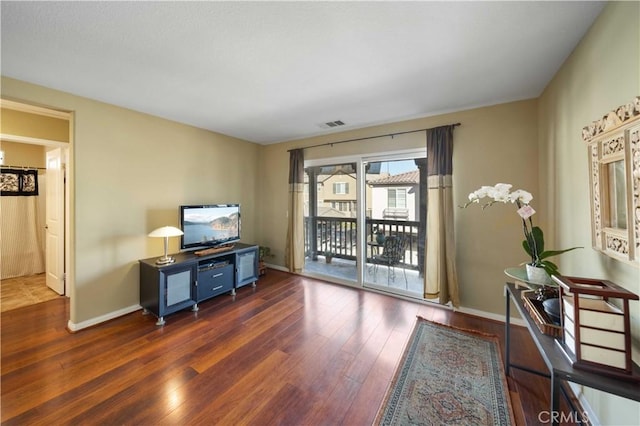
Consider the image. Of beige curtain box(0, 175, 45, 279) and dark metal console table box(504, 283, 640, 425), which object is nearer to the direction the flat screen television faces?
the dark metal console table

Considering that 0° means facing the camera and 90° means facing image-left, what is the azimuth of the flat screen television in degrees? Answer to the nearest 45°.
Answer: approximately 315°

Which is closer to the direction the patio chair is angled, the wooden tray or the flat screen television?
the flat screen television

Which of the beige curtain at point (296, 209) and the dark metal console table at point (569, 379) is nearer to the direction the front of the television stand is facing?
the dark metal console table

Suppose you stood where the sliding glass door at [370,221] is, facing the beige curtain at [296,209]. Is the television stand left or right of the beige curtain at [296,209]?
left

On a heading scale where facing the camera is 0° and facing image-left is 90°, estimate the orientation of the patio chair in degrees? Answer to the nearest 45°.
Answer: approximately 45°

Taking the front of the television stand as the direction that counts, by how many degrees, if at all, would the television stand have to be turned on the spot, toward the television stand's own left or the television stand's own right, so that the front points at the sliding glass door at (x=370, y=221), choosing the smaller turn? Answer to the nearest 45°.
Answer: approximately 45° to the television stand's own left

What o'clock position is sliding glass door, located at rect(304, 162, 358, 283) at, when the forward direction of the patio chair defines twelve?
The sliding glass door is roughly at 2 o'clock from the patio chair.
